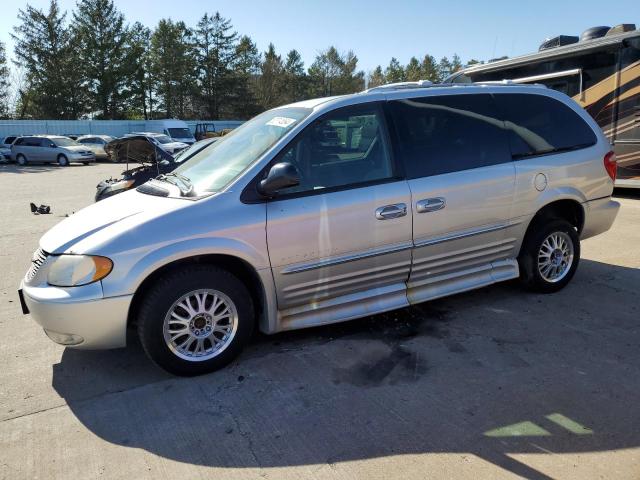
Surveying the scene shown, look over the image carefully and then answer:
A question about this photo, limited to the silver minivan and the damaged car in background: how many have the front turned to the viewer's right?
0

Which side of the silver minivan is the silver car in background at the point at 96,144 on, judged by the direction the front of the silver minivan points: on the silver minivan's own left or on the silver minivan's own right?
on the silver minivan's own right

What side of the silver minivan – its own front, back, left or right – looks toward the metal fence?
right

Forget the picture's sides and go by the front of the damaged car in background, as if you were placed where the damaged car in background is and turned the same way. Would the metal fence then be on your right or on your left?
on your right

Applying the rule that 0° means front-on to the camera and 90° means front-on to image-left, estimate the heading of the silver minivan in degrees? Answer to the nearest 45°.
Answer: approximately 45°

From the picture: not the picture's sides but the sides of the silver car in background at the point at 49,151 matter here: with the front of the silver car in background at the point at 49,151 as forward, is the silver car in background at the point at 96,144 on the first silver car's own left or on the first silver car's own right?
on the first silver car's own left

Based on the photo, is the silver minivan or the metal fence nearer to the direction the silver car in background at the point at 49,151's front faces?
the silver minivan

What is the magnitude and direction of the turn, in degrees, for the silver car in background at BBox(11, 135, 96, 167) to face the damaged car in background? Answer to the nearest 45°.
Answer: approximately 45° to its right

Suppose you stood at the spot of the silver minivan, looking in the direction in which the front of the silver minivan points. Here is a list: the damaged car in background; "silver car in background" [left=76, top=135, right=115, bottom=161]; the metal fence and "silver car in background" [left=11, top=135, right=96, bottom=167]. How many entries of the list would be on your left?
0

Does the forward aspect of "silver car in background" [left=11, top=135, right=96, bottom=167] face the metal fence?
no

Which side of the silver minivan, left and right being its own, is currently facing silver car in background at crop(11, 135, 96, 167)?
right

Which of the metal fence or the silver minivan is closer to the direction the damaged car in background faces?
the silver minivan

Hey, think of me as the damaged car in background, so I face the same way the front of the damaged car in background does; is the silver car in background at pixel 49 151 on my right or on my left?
on my right

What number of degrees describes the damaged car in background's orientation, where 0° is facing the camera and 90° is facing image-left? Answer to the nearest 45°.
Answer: approximately 45°
